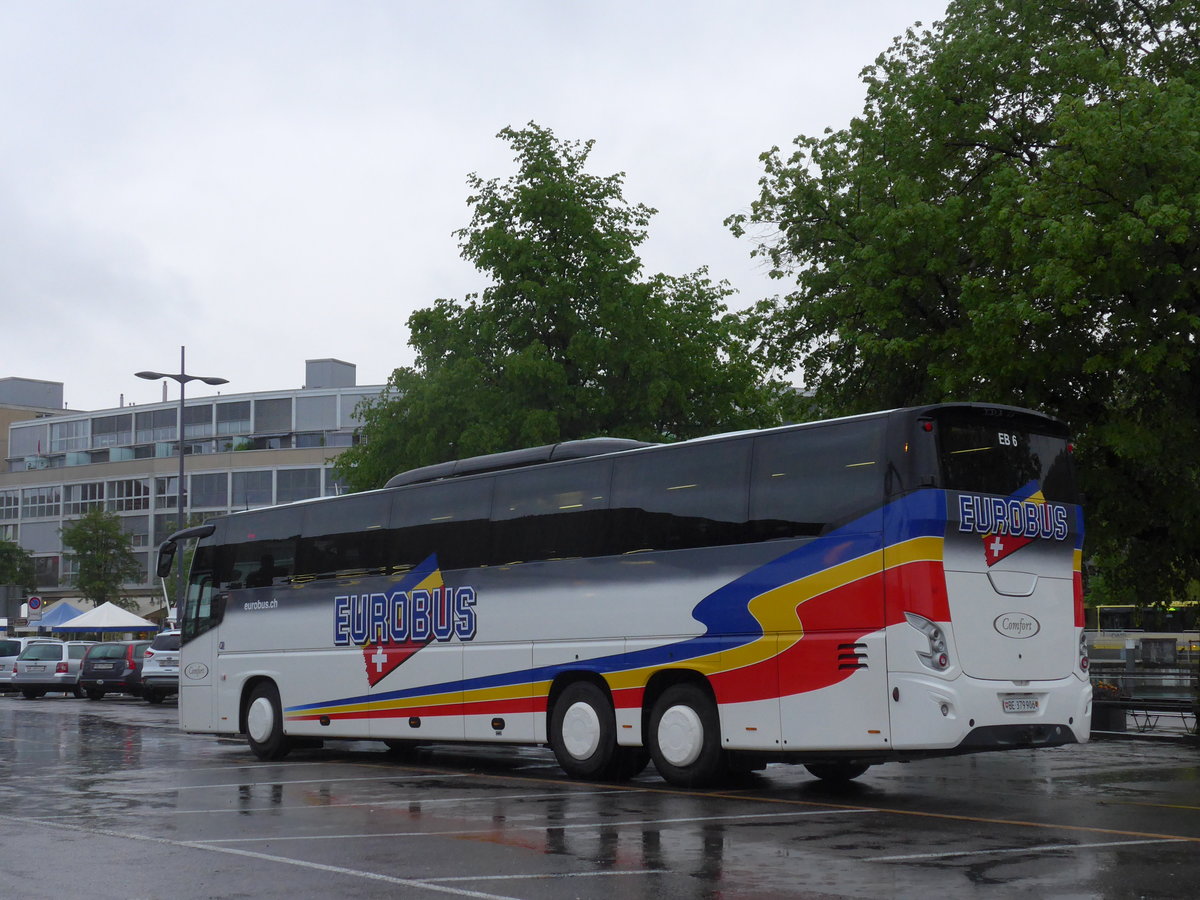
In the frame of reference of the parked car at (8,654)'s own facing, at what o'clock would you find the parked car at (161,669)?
the parked car at (161,669) is roughly at 4 o'clock from the parked car at (8,654).

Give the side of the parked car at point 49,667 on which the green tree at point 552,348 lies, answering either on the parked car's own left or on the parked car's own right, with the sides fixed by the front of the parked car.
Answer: on the parked car's own right

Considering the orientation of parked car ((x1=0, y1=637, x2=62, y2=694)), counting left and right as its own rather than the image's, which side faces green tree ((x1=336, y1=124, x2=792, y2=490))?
right

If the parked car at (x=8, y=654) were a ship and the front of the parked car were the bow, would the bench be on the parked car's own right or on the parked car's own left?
on the parked car's own right

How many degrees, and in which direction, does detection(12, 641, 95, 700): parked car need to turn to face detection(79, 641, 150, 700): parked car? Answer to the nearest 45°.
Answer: approximately 90° to its right

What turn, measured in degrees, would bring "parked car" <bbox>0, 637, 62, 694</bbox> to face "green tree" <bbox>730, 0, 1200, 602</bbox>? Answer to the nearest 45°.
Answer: approximately 90° to its right

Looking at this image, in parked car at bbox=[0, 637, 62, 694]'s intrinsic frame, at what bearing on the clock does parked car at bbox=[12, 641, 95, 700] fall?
parked car at bbox=[12, 641, 95, 700] is roughly at 4 o'clock from parked car at bbox=[0, 637, 62, 694].

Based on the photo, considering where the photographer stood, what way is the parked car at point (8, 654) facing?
facing away from the viewer and to the right of the viewer

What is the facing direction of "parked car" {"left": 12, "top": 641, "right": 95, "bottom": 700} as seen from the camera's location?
facing away from the viewer and to the right of the viewer
